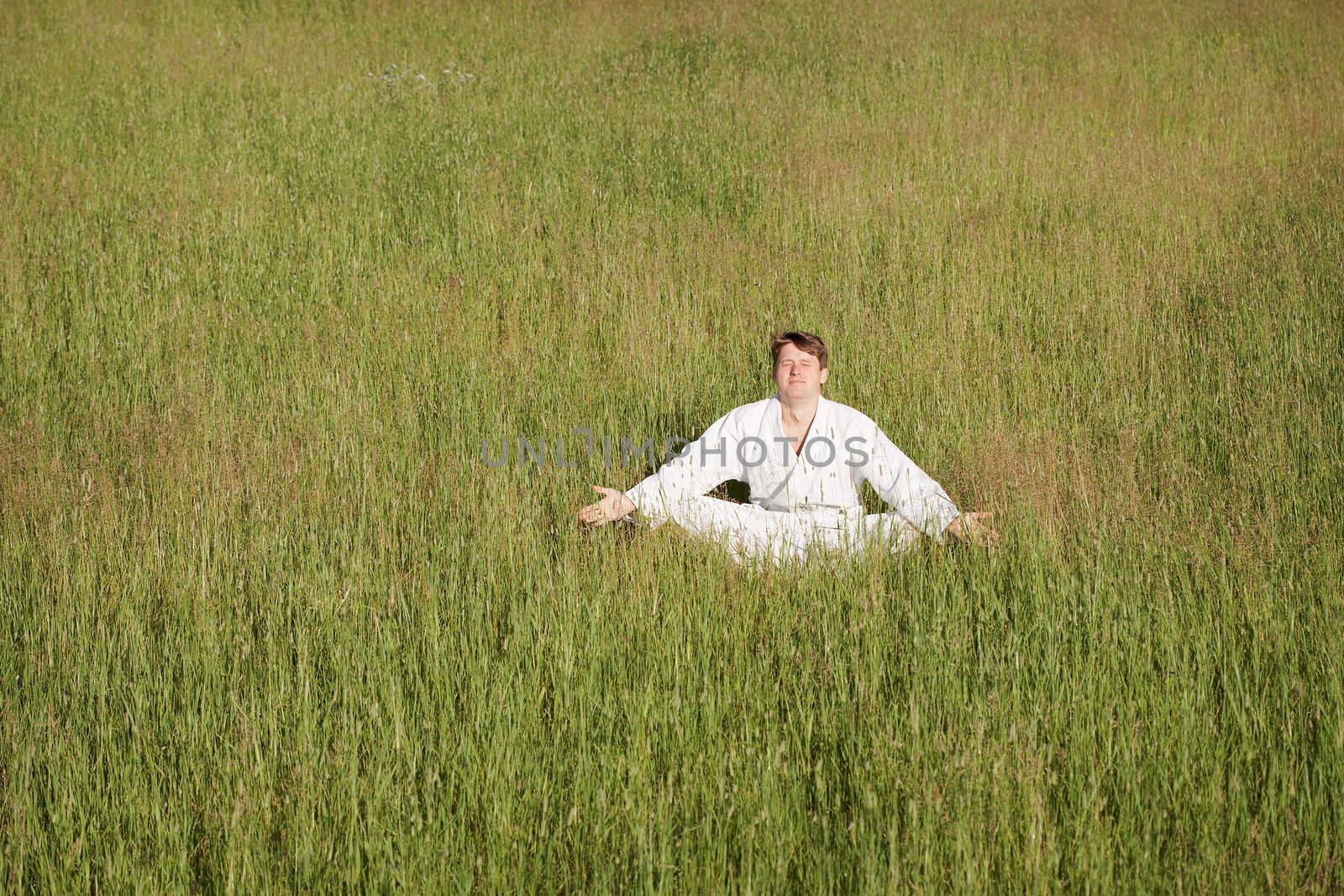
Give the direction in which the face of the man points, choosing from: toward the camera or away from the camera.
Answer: toward the camera

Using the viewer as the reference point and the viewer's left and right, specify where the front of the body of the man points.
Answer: facing the viewer
